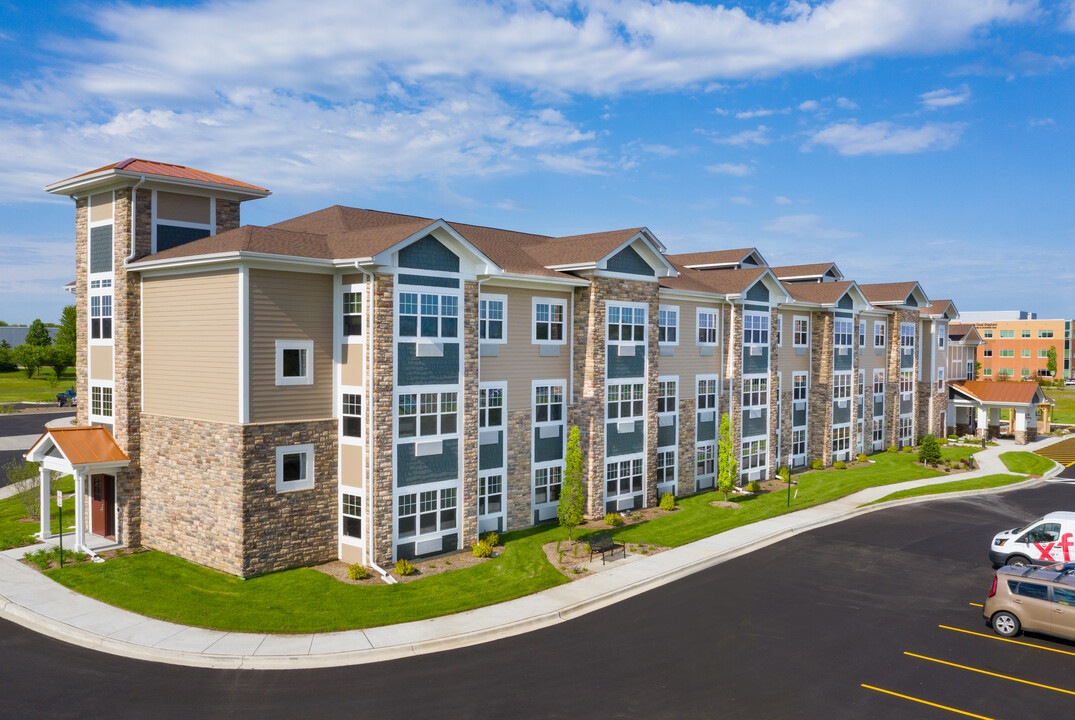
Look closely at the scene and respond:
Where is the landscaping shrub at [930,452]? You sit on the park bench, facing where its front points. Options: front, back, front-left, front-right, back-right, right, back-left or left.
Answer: left

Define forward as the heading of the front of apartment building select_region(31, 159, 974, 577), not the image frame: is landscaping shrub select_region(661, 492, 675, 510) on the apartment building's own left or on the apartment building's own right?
on the apartment building's own left

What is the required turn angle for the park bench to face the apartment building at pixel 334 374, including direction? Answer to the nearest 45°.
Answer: approximately 135° to its right

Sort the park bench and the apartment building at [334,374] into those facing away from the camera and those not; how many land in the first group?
0

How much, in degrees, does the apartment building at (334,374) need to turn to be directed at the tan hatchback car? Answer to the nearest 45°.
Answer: approximately 45° to its left

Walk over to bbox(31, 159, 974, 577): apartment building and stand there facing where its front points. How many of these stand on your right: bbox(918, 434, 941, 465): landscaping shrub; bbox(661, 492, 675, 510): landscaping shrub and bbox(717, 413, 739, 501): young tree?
0

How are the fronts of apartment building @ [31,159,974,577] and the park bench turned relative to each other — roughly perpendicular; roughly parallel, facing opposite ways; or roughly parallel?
roughly parallel

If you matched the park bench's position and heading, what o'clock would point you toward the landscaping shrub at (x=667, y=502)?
The landscaping shrub is roughly at 8 o'clock from the park bench.

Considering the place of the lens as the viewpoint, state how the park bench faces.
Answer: facing the viewer and to the right of the viewer

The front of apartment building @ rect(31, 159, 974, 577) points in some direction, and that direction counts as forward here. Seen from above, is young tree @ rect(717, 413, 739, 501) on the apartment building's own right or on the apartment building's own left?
on the apartment building's own left
